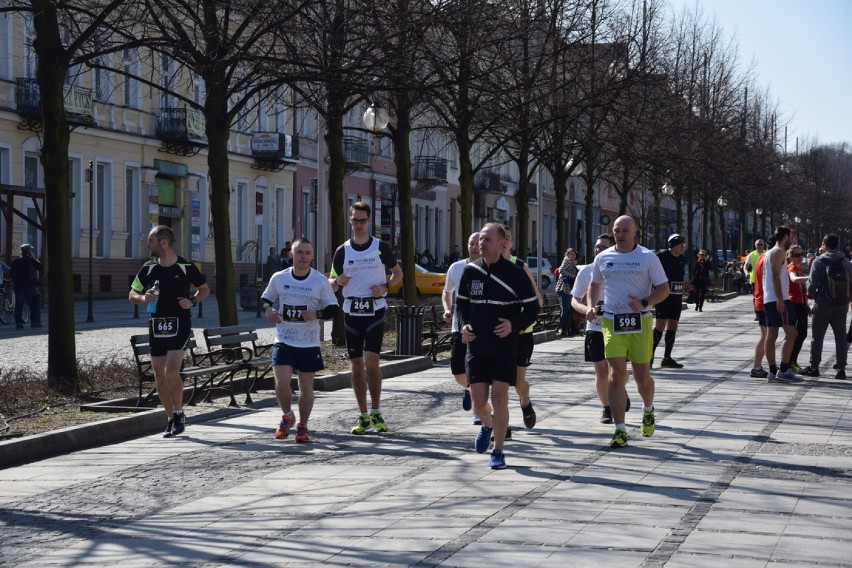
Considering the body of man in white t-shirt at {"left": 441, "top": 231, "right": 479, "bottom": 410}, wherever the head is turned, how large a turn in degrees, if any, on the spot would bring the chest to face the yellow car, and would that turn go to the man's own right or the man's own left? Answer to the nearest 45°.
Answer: approximately 180°

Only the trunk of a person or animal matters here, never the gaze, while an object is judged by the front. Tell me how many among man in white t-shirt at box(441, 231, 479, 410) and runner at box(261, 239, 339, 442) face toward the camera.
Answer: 2

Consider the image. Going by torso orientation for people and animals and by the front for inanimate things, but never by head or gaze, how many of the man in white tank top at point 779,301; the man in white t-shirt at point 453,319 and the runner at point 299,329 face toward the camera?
2

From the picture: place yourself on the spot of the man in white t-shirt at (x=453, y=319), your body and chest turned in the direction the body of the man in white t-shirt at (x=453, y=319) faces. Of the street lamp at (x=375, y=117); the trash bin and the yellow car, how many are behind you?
3

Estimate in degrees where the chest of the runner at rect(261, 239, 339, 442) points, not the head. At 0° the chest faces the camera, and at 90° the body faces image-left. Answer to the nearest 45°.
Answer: approximately 0°

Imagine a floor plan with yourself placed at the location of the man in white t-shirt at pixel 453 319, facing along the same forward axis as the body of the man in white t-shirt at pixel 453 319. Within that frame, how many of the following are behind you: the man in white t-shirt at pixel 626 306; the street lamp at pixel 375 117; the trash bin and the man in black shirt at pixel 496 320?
2

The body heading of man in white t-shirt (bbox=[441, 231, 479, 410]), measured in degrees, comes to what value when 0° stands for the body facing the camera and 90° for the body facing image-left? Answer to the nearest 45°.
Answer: approximately 0°

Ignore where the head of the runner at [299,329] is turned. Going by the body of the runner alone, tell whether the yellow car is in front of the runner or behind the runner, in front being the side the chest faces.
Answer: behind
